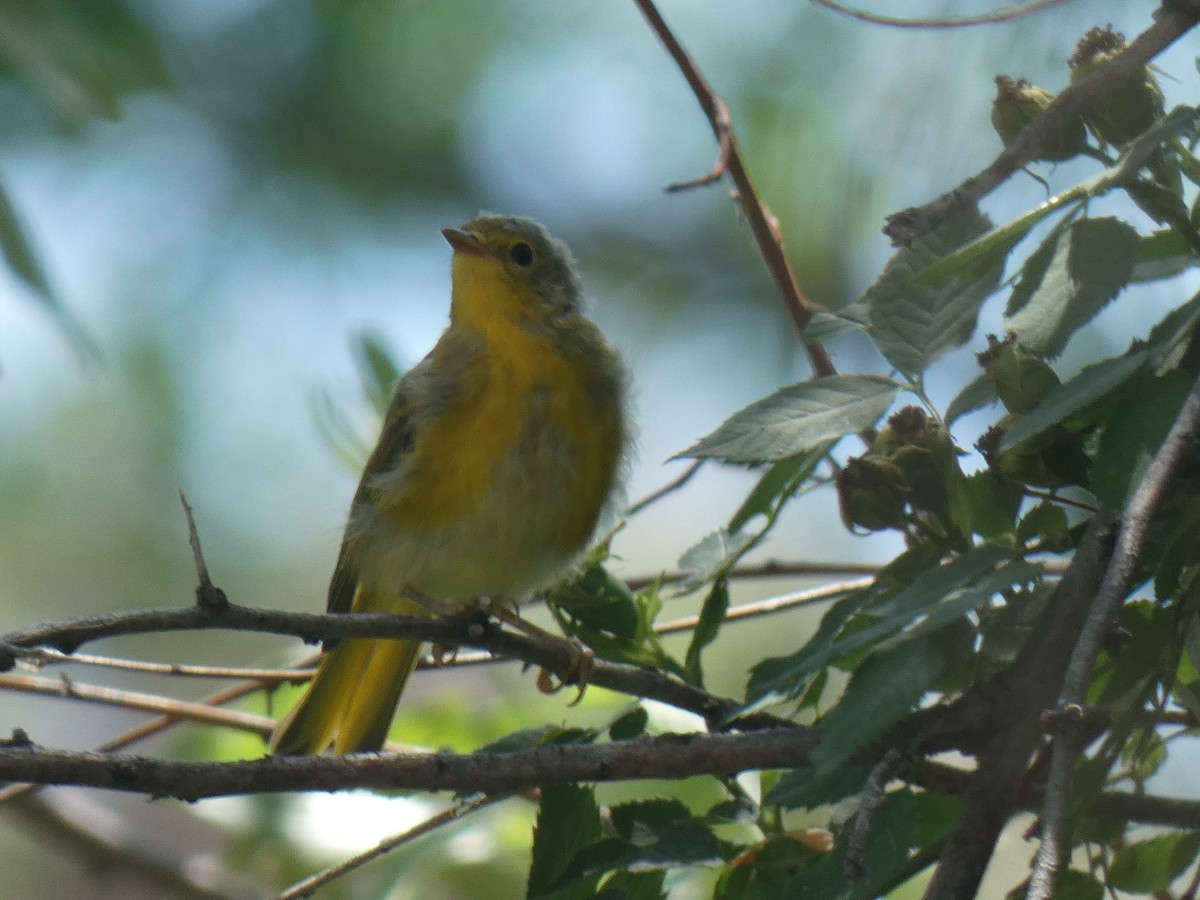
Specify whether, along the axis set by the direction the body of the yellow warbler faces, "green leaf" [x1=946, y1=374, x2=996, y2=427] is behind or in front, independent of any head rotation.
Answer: in front

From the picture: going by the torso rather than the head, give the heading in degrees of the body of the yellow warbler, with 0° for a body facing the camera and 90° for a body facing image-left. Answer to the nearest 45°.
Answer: approximately 315°

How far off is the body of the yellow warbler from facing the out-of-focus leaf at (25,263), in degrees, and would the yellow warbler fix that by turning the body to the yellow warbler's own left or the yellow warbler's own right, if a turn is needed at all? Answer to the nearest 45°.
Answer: approximately 90° to the yellow warbler's own right

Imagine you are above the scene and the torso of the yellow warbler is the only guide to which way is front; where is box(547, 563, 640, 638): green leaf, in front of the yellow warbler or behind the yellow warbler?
in front

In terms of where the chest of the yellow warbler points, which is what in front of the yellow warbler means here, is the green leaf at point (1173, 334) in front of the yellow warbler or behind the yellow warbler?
in front
